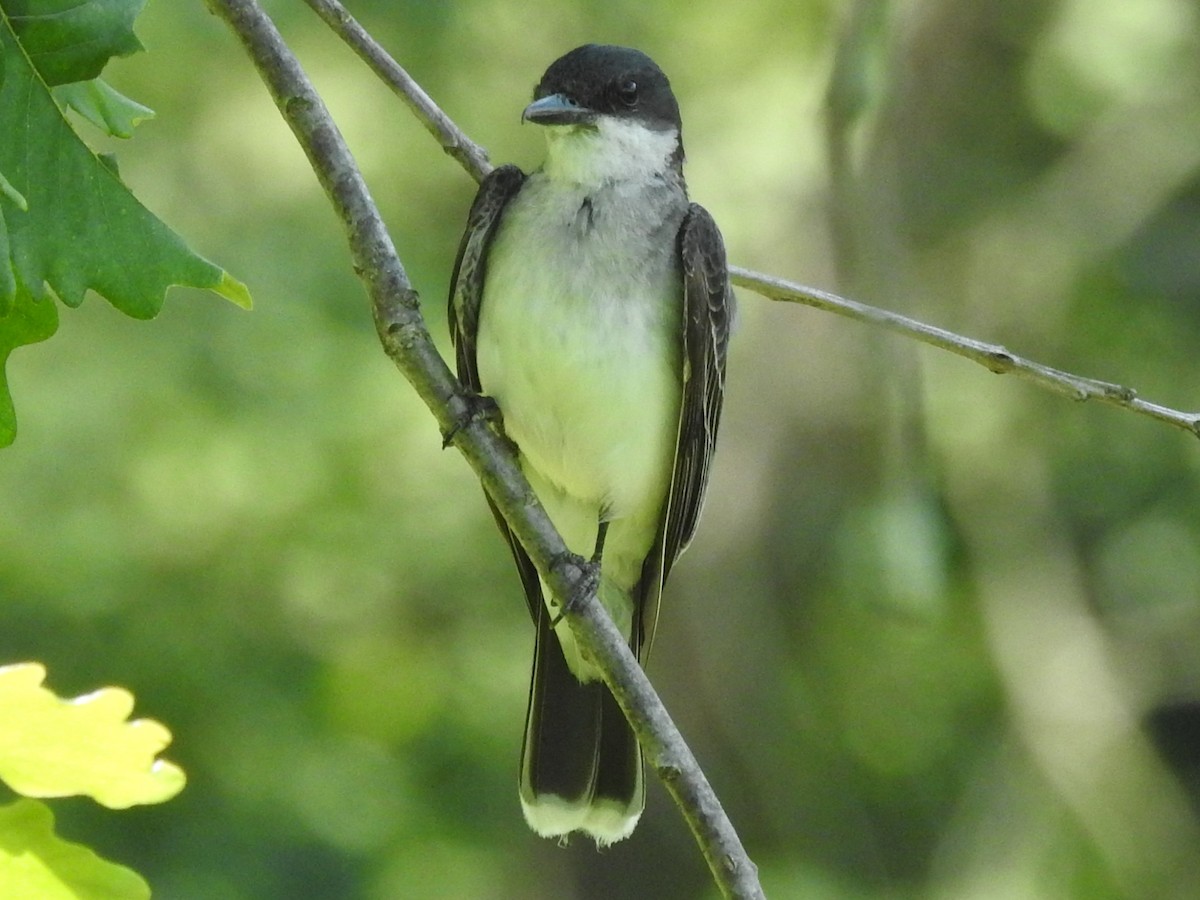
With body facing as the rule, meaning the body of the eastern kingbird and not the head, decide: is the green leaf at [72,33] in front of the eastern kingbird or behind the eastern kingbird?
in front

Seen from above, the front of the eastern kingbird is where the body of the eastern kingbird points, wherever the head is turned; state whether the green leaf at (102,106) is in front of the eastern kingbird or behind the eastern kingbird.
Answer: in front

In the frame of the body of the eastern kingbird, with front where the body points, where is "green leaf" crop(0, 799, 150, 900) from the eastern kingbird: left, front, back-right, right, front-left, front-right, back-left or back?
front

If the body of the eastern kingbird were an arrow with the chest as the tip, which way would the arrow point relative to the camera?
toward the camera
